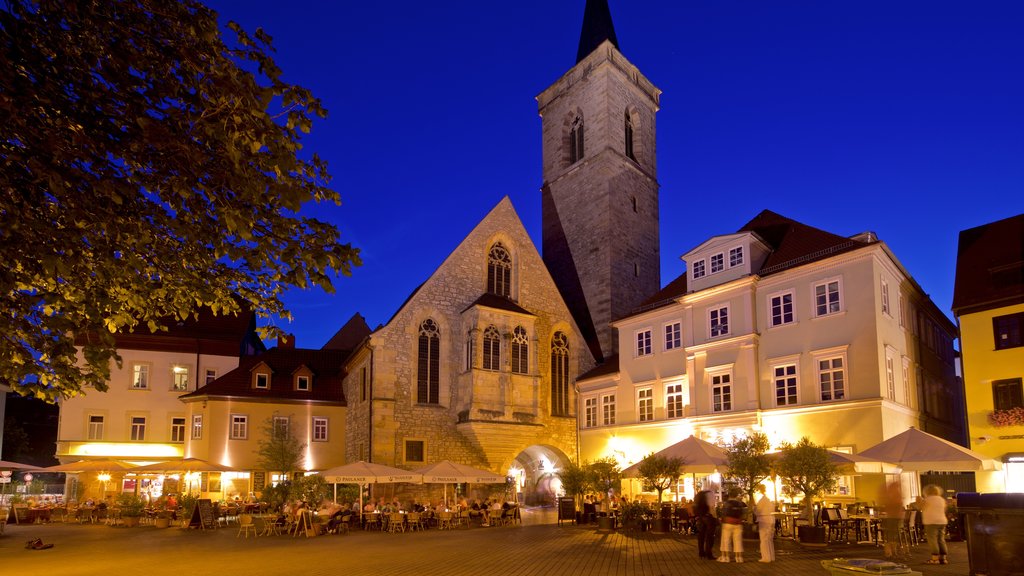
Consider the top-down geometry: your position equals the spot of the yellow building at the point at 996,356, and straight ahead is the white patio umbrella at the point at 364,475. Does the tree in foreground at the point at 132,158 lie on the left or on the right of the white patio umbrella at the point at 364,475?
left

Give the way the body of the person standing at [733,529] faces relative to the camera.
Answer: away from the camera

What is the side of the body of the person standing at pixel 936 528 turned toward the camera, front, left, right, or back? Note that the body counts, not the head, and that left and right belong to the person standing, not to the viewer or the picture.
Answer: back

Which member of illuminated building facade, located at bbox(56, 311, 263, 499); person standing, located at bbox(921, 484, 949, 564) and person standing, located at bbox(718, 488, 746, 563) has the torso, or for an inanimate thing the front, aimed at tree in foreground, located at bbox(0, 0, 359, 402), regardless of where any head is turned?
the illuminated building facade

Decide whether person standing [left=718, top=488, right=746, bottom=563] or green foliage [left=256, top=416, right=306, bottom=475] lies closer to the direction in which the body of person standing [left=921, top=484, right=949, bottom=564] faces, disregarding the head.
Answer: the green foliage
